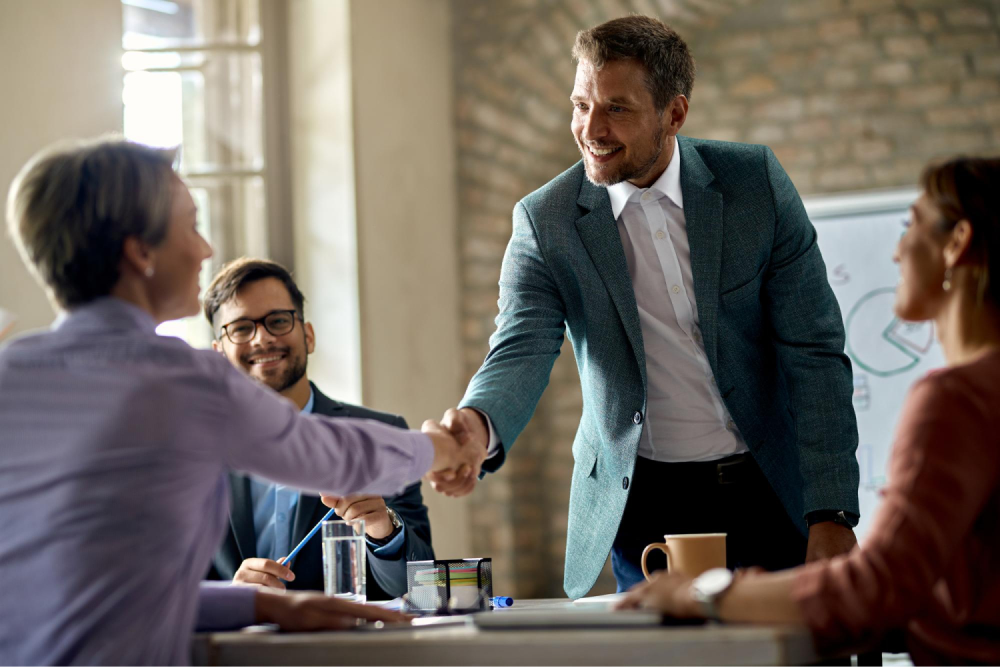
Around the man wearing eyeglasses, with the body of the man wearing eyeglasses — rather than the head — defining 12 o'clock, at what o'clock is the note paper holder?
The note paper holder is roughly at 10 o'clock from the man wearing eyeglasses.

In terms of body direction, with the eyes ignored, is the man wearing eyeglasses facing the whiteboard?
no

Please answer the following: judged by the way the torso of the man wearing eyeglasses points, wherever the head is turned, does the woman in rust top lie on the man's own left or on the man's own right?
on the man's own left

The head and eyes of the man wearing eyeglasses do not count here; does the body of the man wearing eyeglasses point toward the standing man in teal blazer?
no

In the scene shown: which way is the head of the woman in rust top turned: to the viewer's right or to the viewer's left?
to the viewer's left

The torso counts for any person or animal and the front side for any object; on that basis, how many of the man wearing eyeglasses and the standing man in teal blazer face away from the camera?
0

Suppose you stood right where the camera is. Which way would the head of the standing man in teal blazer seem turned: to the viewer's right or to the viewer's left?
to the viewer's left

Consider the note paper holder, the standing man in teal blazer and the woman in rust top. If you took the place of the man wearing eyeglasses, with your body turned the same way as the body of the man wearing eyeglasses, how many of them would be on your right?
0

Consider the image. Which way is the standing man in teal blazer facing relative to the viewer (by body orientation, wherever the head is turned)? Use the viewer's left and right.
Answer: facing the viewer and to the left of the viewer
